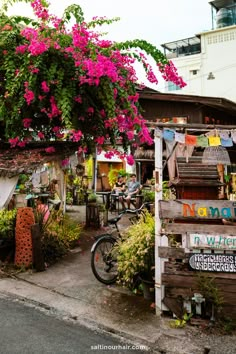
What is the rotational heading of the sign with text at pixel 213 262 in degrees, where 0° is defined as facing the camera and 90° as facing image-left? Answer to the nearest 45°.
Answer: approximately 0°

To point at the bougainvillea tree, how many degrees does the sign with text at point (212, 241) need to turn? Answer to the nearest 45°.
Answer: approximately 135° to its right

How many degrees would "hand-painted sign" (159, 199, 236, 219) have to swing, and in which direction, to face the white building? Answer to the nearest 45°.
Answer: approximately 180°

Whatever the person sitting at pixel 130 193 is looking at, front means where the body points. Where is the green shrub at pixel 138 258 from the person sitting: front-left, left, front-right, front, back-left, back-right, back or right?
front-left

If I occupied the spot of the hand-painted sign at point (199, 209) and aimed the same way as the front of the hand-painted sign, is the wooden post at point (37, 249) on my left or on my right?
on my right

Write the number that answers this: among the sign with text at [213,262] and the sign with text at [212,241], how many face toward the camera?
2

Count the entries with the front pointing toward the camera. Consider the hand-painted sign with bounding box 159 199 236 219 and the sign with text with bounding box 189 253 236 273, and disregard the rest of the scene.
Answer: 2

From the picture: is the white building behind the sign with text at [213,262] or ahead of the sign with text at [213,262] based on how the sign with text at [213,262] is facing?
behind

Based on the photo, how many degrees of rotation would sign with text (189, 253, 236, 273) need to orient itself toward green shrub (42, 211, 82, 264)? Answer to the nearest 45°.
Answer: approximately 135° to its right
